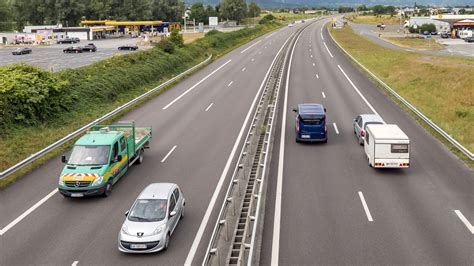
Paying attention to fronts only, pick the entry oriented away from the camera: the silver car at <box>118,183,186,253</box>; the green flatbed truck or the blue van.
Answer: the blue van

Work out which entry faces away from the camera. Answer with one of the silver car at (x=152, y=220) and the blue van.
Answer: the blue van

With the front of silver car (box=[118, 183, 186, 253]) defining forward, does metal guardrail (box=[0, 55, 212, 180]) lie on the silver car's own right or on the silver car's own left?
on the silver car's own right

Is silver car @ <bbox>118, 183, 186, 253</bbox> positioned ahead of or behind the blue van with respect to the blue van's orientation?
behind

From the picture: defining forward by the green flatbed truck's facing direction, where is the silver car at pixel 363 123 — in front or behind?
behind

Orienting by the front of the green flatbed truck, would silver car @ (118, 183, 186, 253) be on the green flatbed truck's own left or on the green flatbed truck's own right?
on the green flatbed truck's own left

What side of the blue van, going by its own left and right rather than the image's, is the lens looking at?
back

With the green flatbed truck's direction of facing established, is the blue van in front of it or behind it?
behind

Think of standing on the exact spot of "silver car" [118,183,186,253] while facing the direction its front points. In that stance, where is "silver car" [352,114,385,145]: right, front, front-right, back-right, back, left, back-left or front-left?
back

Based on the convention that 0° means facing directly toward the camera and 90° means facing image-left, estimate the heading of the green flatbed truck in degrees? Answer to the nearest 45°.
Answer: approximately 45°
